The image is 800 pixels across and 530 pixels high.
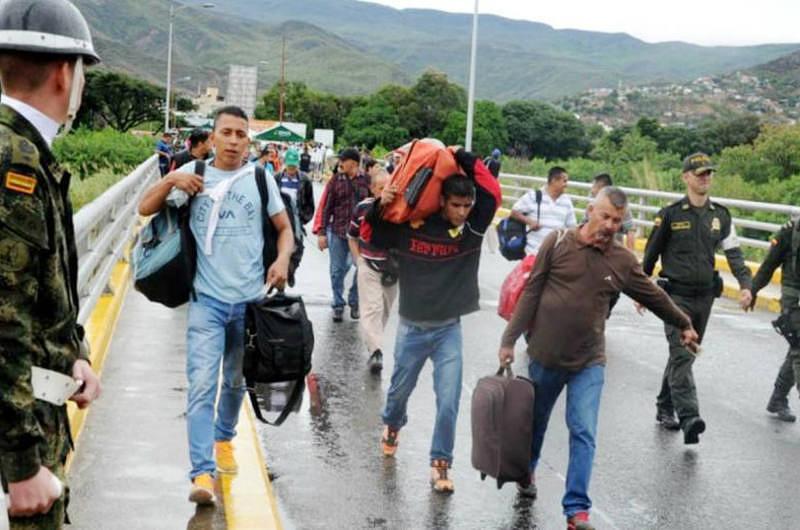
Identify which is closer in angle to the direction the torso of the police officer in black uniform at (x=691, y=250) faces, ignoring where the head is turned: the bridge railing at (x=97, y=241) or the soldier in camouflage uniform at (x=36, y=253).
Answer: the soldier in camouflage uniform

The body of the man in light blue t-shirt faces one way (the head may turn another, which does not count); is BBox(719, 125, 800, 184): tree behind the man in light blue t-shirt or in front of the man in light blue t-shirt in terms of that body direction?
behind

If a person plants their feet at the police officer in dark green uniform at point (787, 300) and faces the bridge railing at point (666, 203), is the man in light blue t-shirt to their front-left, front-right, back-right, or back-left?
back-left

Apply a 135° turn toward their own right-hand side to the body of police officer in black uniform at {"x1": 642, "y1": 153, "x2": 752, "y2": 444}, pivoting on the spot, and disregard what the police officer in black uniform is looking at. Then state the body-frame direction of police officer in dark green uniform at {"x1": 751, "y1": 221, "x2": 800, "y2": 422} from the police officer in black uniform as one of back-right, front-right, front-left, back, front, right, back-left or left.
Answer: right

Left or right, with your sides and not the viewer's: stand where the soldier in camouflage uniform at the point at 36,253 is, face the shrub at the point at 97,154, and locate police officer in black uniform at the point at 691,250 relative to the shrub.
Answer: right

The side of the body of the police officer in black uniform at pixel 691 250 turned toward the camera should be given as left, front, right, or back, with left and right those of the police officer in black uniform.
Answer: front

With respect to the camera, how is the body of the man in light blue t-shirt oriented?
toward the camera

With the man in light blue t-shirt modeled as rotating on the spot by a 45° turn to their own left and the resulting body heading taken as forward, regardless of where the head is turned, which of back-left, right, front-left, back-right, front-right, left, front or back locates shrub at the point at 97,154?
back-left

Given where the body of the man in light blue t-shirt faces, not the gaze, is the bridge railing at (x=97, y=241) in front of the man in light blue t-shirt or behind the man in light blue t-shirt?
behind

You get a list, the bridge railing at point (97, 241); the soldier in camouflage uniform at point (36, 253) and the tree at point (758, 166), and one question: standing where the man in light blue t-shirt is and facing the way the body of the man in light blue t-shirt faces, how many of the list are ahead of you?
1

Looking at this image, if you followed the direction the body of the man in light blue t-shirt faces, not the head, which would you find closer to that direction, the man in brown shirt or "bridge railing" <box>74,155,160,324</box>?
the man in brown shirt

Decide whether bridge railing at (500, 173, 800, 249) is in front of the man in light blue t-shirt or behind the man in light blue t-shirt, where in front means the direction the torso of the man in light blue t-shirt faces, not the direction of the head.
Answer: behind

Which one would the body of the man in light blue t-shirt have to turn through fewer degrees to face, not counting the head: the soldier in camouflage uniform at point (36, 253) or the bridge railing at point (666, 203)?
the soldier in camouflage uniform

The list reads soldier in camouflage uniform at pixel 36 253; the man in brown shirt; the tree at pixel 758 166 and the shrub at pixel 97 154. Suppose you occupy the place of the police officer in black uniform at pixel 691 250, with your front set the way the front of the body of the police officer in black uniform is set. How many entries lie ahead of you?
2

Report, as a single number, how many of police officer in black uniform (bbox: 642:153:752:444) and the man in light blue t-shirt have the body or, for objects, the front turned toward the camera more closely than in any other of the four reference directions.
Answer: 2

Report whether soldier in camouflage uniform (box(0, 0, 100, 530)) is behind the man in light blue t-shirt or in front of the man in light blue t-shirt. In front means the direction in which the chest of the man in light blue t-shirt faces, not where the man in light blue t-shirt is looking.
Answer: in front

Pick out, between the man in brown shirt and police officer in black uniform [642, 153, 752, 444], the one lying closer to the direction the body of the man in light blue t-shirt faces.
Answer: the man in brown shirt

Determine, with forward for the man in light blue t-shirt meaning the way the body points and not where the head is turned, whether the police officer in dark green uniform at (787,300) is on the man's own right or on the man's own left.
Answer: on the man's own left
